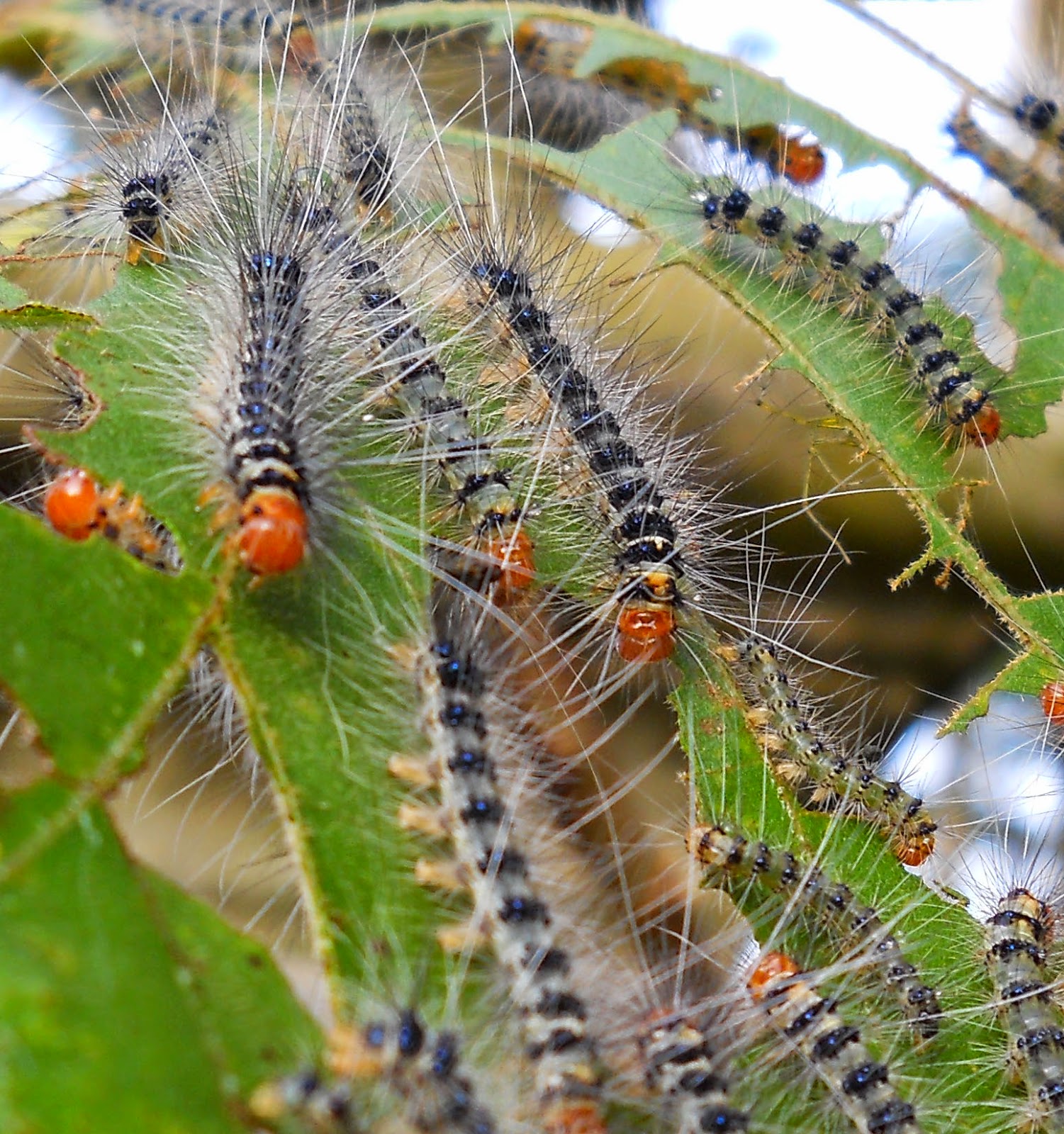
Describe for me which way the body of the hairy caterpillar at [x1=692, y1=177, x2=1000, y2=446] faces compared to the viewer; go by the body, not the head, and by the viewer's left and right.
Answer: facing the viewer and to the right of the viewer

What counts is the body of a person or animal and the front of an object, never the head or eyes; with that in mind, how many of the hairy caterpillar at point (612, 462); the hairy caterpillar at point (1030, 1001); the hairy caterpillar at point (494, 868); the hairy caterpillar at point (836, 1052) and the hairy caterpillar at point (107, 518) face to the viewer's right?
0

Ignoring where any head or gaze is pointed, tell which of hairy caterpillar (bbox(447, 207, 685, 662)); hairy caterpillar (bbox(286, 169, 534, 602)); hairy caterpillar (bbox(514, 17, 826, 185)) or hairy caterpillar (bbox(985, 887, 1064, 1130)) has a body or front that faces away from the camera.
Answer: hairy caterpillar (bbox(985, 887, 1064, 1130))

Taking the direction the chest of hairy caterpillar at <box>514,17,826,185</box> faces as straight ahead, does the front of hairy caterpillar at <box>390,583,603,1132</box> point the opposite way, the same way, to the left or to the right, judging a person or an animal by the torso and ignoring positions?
to the right

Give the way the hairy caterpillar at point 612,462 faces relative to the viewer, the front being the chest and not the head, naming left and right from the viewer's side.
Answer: facing the viewer

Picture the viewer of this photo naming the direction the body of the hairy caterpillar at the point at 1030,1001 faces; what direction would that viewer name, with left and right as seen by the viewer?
facing away from the viewer

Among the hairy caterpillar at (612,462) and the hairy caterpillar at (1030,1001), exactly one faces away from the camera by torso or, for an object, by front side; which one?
the hairy caterpillar at (1030,1001)

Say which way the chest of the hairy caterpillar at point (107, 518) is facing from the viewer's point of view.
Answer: to the viewer's left

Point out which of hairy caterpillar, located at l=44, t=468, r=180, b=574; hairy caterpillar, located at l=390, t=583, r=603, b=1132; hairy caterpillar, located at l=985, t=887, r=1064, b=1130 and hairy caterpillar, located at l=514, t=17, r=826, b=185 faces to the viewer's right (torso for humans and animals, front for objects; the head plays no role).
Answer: hairy caterpillar, located at l=514, t=17, r=826, b=185
